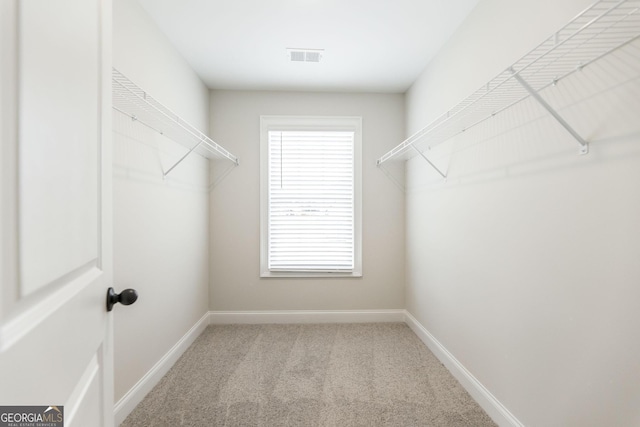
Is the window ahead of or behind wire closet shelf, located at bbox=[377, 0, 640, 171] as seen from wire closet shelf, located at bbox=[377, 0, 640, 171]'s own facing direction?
ahead

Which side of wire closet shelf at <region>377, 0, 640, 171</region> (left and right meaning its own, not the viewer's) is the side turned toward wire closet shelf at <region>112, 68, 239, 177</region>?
front

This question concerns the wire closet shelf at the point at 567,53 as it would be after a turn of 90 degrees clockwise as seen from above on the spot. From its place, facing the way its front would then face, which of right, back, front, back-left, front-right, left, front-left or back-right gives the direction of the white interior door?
back-left

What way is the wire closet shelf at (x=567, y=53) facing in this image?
to the viewer's left

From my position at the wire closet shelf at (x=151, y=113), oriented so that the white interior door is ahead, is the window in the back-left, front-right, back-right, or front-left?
back-left
